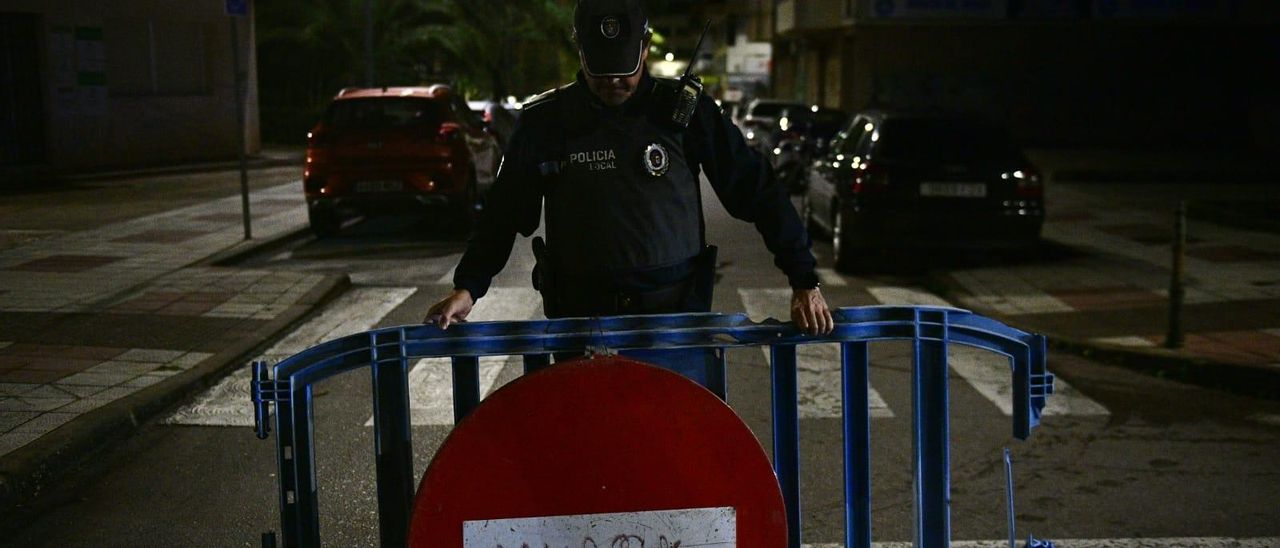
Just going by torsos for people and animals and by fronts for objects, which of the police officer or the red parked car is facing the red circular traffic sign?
the police officer

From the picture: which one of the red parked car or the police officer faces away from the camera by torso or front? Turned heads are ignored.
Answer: the red parked car

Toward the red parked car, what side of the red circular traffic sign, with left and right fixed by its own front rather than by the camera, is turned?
back

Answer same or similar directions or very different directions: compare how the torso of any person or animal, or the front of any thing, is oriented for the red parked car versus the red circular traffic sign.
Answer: very different directions

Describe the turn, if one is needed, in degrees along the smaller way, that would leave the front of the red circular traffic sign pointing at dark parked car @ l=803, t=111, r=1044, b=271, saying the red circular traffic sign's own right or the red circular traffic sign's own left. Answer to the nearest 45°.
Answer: approximately 180°

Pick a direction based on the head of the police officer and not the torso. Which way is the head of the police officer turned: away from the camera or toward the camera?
toward the camera

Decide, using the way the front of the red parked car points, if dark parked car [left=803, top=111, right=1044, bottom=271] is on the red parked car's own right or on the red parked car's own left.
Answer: on the red parked car's own right

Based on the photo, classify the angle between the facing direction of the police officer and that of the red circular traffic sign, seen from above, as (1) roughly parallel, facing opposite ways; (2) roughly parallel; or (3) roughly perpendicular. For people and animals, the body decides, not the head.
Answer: roughly parallel

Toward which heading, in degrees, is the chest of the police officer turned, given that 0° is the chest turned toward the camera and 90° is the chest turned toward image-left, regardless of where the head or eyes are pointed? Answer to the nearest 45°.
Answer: approximately 0°

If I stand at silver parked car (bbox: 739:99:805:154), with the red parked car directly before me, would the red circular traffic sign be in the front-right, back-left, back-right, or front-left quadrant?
front-left

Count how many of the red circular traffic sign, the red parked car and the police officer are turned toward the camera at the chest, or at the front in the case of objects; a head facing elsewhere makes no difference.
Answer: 2

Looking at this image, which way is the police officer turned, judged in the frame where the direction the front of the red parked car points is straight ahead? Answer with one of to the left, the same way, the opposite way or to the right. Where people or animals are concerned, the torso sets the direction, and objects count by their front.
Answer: the opposite way

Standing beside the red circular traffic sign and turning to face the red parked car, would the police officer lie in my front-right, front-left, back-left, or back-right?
front-right

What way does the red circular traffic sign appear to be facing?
toward the camera

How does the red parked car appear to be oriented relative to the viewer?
away from the camera

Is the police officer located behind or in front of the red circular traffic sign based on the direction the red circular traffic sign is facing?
behind

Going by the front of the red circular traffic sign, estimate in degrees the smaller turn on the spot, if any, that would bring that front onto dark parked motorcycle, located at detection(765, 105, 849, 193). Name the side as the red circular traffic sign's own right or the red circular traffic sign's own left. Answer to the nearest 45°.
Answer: approximately 180°

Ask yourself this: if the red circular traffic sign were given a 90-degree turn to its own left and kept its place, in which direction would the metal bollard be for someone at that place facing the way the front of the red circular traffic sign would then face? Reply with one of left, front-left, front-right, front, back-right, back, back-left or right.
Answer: front-left
